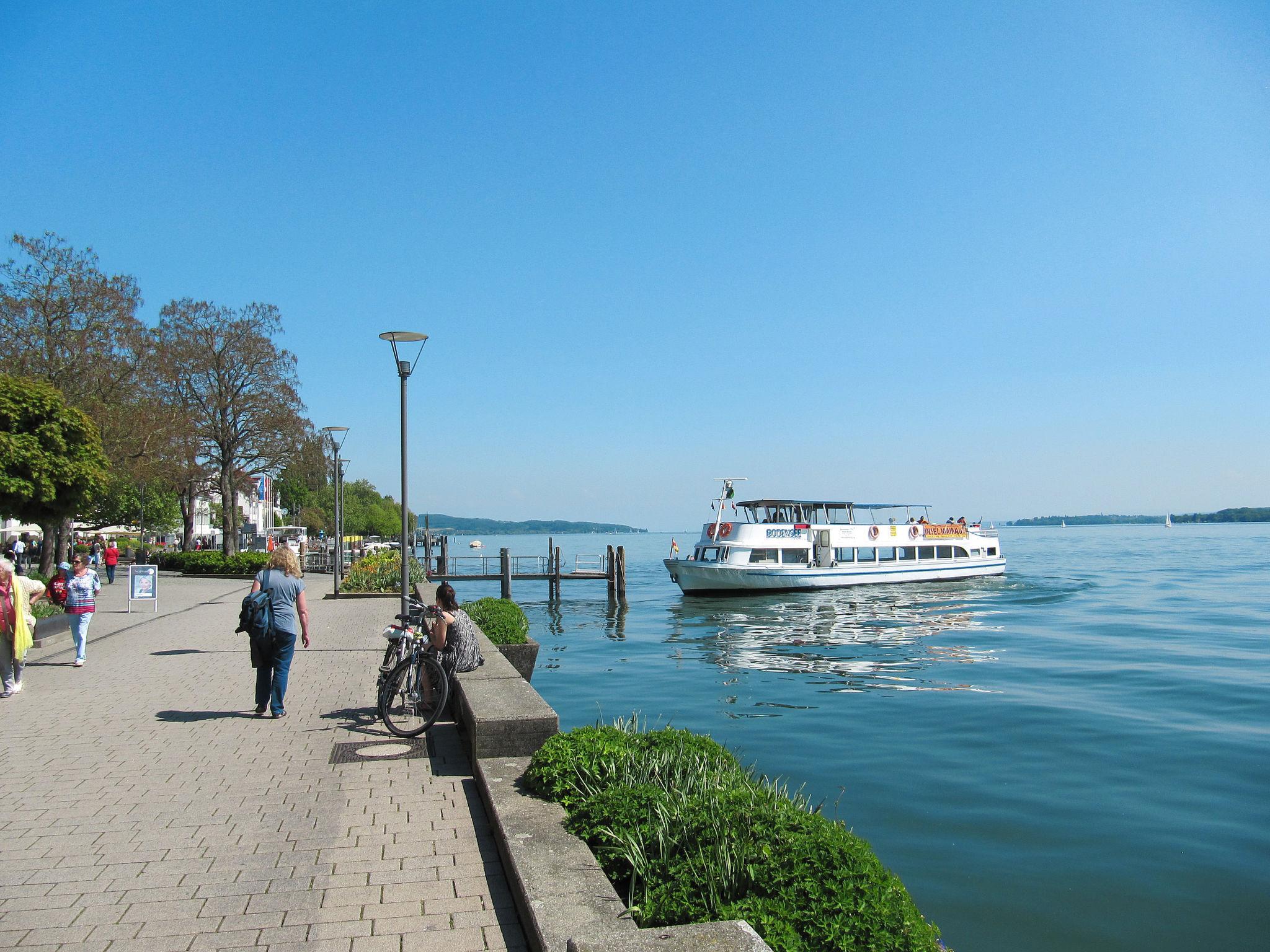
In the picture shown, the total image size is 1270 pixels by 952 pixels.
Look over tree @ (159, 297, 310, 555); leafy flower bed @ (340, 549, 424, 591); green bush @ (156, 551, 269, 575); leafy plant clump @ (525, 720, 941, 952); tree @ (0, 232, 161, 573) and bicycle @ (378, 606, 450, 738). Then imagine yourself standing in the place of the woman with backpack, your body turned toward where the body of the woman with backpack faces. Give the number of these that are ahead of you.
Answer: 4

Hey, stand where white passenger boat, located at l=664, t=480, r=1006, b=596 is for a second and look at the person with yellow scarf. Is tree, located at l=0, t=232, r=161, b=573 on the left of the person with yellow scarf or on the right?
right

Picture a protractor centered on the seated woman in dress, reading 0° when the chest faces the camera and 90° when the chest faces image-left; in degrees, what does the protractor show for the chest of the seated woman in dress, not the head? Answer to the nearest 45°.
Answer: approximately 135°

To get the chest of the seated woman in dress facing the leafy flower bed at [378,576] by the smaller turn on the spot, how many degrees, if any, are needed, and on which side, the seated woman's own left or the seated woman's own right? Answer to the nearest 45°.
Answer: approximately 45° to the seated woman's own right

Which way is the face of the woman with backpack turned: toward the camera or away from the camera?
away from the camera

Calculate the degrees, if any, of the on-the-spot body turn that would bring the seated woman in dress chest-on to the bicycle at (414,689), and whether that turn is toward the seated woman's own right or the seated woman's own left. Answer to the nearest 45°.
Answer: approximately 90° to the seated woman's own left

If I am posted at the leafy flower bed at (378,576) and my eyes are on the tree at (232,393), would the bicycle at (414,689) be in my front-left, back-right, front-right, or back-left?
back-left

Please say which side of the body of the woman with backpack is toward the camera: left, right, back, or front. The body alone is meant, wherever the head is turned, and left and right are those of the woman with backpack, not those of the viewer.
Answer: back

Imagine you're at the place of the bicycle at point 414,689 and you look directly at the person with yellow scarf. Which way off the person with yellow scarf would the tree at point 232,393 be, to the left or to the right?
right

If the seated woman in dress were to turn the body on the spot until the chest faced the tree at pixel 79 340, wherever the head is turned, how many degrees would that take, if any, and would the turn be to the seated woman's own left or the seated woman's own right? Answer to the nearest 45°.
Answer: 0° — they already face it
